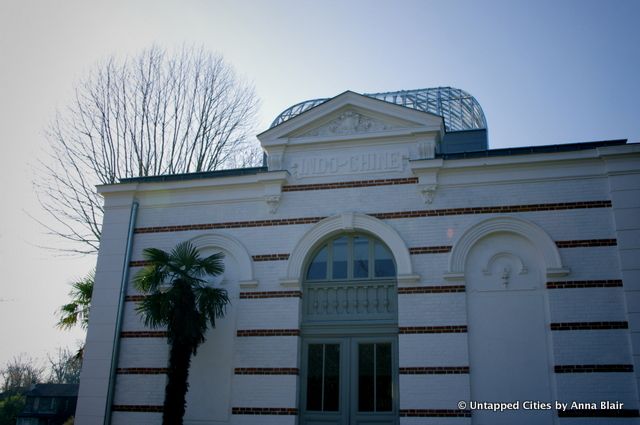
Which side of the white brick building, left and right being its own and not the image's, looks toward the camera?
front

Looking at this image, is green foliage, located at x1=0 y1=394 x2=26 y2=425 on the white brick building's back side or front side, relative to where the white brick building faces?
on the back side
